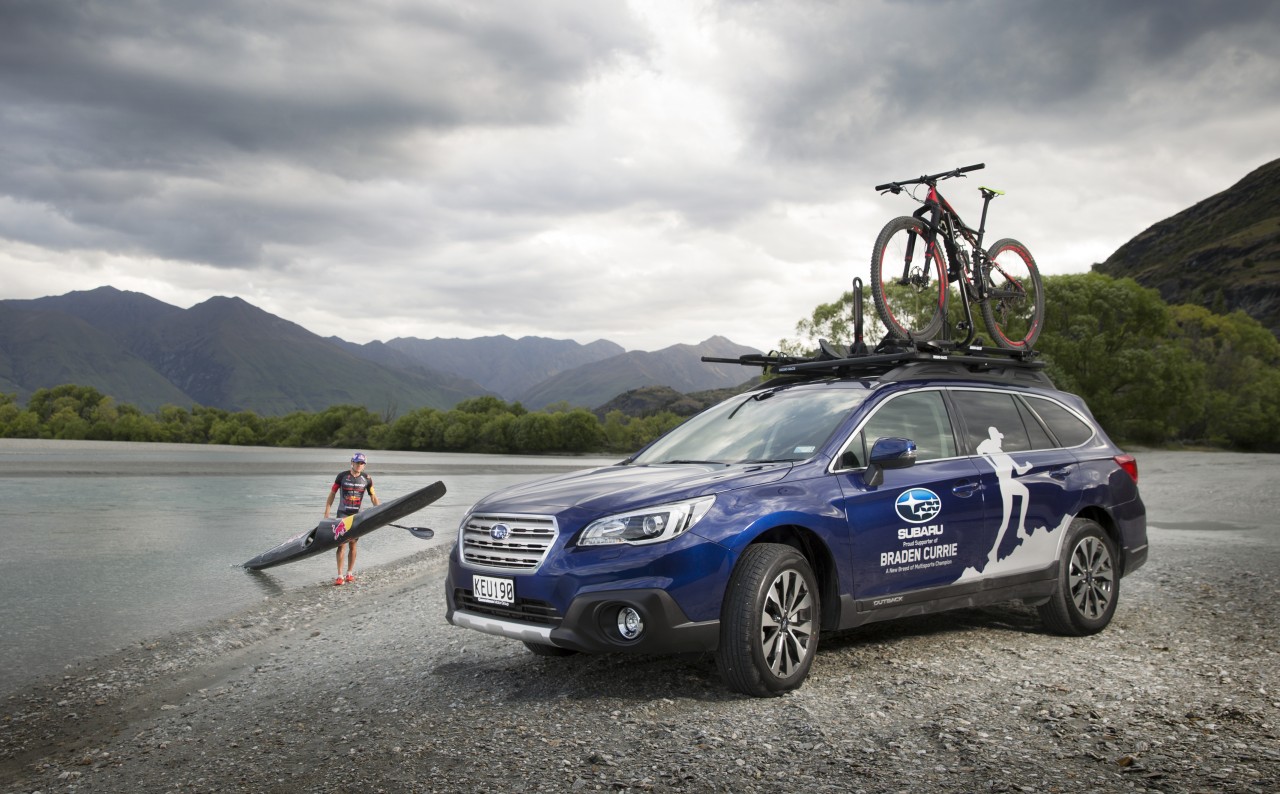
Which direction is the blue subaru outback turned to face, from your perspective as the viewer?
facing the viewer and to the left of the viewer

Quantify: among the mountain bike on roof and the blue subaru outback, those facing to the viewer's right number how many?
0
